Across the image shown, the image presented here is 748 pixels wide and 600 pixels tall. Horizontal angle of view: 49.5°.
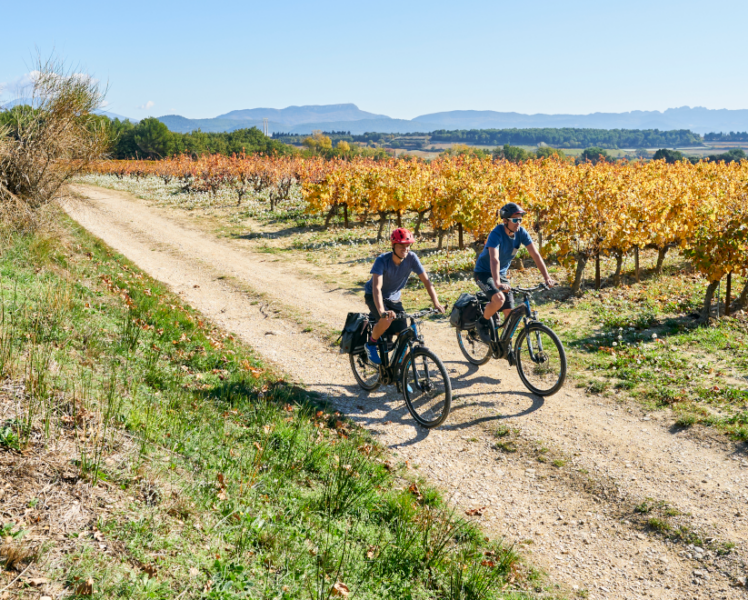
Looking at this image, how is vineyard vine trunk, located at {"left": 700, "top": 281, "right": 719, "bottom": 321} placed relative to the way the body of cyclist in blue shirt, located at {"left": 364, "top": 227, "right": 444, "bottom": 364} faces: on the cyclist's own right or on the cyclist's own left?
on the cyclist's own left

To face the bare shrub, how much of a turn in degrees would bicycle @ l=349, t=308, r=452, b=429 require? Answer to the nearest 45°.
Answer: approximately 180°

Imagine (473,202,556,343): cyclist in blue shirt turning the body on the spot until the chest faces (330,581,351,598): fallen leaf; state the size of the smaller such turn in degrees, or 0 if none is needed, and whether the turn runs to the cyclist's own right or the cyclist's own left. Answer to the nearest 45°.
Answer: approximately 45° to the cyclist's own right

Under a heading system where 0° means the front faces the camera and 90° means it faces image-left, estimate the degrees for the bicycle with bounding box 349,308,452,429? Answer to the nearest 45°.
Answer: approximately 315°

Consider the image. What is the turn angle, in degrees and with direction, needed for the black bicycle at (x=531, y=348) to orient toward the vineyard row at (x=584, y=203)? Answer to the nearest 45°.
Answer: approximately 135° to its left

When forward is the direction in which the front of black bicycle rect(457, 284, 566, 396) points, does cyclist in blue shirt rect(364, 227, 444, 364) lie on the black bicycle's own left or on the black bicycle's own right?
on the black bicycle's own right

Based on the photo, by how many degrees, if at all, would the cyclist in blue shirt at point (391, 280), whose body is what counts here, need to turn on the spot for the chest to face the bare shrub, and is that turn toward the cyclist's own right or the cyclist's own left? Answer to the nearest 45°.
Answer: approximately 180°

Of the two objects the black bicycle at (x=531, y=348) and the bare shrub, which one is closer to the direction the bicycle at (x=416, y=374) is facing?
the black bicycle

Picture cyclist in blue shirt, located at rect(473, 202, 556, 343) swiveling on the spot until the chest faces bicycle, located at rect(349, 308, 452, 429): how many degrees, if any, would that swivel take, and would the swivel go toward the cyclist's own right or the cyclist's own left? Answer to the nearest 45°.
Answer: approximately 90° to the cyclist's own right

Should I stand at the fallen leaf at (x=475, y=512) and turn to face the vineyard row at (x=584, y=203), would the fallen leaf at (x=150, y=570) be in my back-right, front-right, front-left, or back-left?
back-left

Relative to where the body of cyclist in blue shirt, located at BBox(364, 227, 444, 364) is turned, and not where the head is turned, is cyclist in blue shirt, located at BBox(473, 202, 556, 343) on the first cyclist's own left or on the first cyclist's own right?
on the first cyclist's own left

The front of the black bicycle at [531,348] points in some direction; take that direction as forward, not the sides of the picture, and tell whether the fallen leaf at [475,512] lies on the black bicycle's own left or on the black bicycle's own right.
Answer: on the black bicycle's own right
